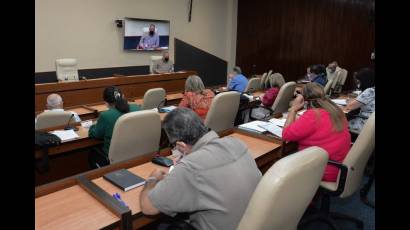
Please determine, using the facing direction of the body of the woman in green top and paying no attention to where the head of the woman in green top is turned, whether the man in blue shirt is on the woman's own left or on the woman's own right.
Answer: on the woman's own right

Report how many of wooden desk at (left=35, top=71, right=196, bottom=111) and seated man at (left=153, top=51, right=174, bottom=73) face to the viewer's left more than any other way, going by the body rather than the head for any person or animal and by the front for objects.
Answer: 0

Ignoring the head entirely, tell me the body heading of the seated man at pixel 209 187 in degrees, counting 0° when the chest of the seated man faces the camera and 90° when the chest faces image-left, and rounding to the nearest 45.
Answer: approximately 135°

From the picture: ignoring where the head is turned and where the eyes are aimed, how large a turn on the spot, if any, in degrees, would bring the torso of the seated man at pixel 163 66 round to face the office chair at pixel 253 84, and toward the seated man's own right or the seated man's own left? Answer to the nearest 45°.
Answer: approximately 90° to the seated man's own left

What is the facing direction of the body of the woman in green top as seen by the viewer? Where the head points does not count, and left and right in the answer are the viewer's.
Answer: facing away from the viewer and to the left of the viewer

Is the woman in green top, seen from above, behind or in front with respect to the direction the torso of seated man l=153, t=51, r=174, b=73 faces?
in front

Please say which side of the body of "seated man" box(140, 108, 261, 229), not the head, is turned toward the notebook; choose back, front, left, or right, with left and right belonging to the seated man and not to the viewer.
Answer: front

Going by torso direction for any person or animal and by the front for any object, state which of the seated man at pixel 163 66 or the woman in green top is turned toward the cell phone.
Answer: the seated man

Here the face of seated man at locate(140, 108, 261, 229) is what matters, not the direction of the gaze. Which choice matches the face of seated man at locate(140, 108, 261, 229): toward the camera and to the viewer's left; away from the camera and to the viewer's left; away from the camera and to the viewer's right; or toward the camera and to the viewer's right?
away from the camera and to the viewer's left

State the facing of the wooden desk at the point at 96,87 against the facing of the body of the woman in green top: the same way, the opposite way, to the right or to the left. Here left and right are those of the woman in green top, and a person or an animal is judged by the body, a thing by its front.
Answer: the opposite way

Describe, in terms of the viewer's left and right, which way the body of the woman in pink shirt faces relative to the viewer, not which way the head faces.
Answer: facing away from the viewer and to the left of the viewer
